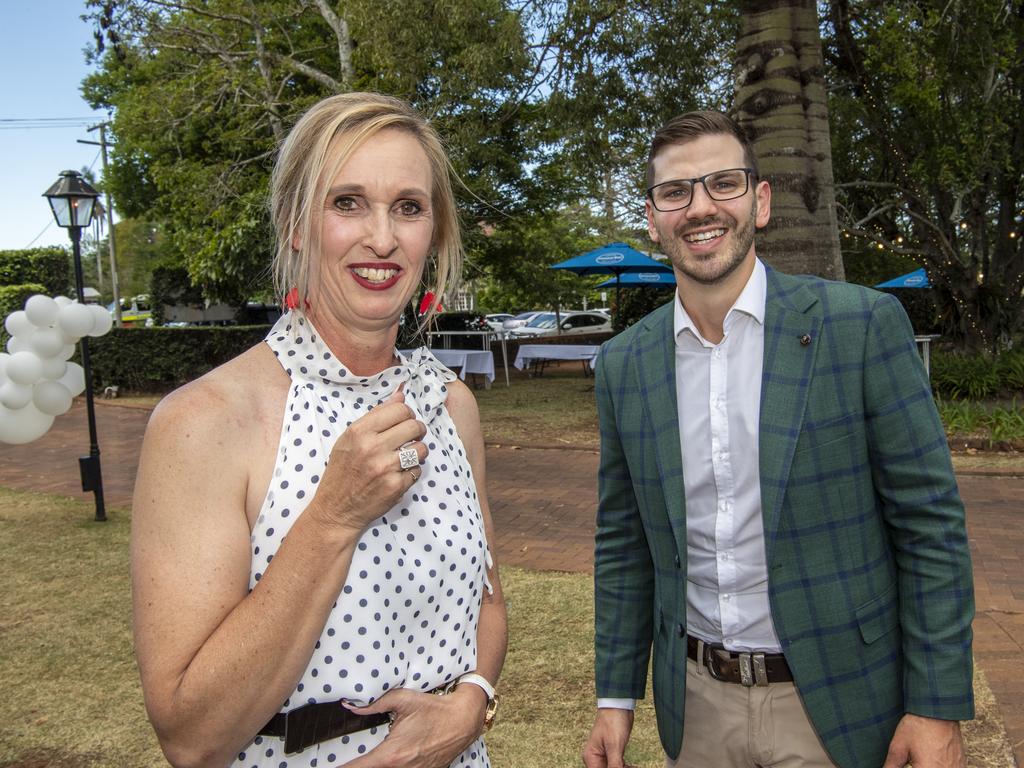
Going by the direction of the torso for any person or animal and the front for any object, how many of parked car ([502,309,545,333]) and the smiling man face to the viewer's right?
0

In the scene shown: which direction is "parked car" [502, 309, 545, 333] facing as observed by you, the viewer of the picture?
facing the viewer and to the left of the viewer

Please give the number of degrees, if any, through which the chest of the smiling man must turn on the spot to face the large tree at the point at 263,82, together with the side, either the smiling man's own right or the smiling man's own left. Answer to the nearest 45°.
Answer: approximately 135° to the smiling man's own right

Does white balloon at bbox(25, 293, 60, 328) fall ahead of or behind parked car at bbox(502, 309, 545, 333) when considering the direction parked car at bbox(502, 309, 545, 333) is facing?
ahead

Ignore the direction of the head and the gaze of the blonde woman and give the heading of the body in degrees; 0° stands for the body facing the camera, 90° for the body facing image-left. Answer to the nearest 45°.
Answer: approximately 315°

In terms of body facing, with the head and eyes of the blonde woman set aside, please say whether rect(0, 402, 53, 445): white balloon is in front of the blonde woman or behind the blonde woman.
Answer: behind

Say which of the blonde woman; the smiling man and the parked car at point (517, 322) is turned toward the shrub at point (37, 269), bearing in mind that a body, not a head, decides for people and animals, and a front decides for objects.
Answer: the parked car

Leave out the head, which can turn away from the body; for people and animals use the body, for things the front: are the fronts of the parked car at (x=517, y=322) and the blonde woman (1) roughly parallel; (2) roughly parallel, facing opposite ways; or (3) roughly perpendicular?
roughly perpendicular

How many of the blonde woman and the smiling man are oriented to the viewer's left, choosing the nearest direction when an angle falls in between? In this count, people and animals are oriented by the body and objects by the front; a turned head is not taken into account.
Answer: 0

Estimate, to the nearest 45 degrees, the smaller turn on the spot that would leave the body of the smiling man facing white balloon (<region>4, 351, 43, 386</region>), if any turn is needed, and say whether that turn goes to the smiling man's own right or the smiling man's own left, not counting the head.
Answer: approximately 135° to the smiling man's own right

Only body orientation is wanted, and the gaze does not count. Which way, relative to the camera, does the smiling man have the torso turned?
toward the camera

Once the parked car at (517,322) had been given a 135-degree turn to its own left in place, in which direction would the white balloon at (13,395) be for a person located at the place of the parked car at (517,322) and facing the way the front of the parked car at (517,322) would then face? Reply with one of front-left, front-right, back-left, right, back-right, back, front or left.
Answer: right
